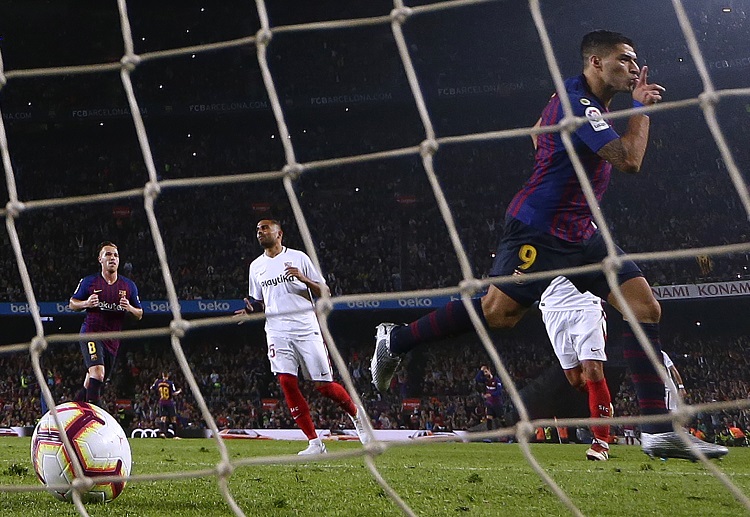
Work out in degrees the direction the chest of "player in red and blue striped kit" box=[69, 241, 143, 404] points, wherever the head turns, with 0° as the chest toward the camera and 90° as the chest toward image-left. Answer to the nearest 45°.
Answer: approximately 0°

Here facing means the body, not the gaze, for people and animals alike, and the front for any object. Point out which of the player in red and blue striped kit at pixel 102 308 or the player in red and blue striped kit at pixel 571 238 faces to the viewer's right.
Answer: the player in red and blue striped kit at pixel 571 238

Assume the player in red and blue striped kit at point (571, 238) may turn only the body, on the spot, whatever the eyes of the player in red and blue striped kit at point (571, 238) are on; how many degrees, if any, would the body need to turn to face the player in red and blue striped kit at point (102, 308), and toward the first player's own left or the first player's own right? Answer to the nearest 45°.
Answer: approximately 135° to the first player's own left

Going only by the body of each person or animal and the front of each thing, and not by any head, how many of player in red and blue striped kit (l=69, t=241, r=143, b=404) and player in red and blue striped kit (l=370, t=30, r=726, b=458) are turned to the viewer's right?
1

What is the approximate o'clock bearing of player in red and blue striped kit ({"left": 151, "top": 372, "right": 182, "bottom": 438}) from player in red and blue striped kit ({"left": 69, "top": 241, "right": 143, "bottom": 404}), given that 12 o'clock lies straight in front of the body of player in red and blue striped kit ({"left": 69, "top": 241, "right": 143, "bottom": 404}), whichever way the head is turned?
player in red and blue striped kit ({"left": 151, "top": 372, "right": 182, "bottom": 438}) is roughly at 6 o'clock from player in red and blue striped kit ({"left": 69, "top": 241, "right": 143, "bottom": 404}).

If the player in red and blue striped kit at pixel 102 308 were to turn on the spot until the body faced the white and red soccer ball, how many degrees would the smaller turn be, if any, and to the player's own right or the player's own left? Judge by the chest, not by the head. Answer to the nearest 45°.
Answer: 0° — they already face it

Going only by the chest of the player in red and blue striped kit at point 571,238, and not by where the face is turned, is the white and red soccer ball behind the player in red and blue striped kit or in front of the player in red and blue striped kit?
behind

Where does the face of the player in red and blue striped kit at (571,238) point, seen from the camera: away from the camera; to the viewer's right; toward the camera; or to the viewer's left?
to the viewer's right

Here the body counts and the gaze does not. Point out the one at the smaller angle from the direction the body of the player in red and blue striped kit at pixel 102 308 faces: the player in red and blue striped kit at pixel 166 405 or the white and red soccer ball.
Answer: the white and red soccer ball

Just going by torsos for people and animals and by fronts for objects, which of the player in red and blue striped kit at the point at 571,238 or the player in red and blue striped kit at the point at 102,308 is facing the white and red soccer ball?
the player in red and blue striped kit at the point at 102,308

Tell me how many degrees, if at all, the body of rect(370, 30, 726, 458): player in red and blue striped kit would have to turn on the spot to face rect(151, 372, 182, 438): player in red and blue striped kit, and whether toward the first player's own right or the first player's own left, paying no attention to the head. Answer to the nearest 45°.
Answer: approximately 135° to the first player's own left

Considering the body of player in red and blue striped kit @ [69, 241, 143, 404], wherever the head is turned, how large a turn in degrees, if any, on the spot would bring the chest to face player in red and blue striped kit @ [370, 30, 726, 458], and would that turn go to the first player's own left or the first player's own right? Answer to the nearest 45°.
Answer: approximately 45° to the first player's own left

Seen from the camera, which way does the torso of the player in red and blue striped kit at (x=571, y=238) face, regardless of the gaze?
to the viewer's right
